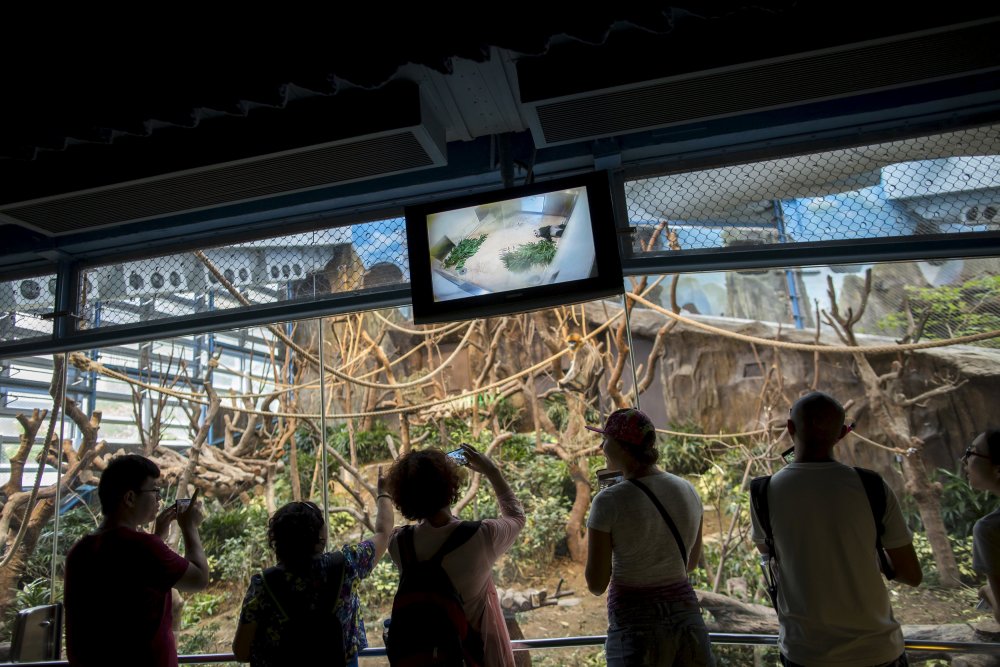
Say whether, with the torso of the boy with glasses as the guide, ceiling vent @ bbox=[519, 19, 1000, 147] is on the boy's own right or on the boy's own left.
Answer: on the boy's own right

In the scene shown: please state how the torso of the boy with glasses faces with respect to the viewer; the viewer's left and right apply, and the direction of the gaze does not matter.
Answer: facing away from the viewer and to the right of the viewer

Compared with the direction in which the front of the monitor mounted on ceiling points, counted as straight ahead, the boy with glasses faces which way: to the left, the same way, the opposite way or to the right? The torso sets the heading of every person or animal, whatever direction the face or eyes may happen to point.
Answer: the opposite way

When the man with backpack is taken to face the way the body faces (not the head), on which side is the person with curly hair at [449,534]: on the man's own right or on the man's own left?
on the man's own left

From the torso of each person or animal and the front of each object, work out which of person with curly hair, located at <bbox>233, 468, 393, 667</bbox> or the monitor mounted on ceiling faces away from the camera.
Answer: the person with curly hair

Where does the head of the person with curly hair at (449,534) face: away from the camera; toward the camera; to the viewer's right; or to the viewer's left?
away from the camera

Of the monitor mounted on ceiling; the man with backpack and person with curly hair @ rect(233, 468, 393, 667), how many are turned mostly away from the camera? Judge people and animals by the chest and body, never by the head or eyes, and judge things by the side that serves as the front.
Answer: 2

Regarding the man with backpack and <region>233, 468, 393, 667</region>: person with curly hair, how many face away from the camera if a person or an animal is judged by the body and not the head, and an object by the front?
2

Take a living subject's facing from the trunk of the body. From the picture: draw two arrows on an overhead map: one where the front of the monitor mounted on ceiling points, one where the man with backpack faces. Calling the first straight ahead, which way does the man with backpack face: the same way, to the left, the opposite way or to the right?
the opposite way

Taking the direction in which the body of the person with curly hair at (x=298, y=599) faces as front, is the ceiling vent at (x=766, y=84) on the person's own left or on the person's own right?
on the person's own right

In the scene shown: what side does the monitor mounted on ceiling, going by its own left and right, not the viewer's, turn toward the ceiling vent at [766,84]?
left

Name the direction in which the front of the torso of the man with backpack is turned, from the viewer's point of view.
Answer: away from the camera

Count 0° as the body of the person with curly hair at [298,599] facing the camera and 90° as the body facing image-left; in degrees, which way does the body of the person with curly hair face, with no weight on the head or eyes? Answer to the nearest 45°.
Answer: approximately 180°
